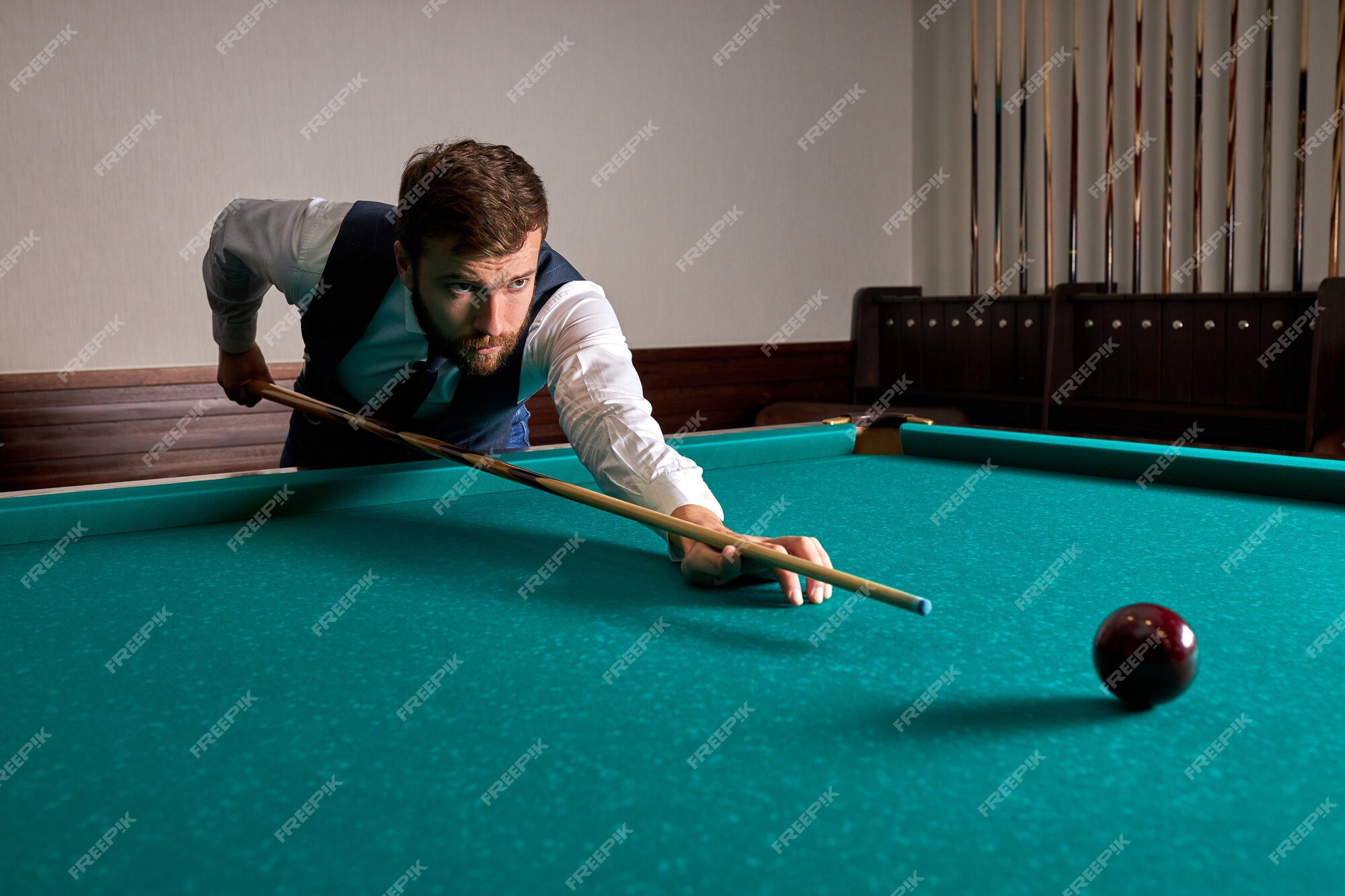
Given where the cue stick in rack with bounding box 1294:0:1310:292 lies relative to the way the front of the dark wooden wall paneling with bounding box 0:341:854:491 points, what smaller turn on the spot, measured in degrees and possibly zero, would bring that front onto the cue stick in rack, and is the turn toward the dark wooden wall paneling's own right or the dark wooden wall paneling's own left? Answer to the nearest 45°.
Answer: approximately 90° to the dark wooden wall paneling's own left

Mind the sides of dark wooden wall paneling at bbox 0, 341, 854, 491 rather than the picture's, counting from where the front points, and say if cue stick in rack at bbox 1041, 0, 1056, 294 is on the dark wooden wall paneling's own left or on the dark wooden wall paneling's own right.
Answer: on the dark wooden wall paneling's own left

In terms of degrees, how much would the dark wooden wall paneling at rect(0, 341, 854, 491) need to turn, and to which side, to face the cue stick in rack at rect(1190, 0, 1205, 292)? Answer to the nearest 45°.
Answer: approximately 90° to its left

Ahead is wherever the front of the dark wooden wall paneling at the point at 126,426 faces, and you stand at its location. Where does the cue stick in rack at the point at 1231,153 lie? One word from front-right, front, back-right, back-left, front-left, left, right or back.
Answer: left

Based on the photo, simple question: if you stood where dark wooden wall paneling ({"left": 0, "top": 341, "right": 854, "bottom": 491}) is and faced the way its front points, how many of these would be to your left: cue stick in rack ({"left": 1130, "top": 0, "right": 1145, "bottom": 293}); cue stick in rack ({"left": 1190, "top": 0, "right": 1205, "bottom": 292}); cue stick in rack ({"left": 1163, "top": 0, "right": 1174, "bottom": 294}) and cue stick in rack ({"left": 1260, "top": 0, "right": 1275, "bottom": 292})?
4

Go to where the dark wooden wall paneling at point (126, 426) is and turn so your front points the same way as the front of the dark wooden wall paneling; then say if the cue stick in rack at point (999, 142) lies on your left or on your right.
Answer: on your left

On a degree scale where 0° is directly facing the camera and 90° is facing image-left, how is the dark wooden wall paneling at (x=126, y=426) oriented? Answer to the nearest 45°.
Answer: approximately 0°

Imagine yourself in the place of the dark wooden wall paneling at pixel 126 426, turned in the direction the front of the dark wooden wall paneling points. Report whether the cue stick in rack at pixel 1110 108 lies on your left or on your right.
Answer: on your left

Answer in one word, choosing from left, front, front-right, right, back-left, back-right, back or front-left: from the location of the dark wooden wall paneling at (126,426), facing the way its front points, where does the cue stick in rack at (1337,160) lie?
left

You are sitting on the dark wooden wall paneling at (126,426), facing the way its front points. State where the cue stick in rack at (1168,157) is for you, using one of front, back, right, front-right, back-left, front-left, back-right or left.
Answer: left

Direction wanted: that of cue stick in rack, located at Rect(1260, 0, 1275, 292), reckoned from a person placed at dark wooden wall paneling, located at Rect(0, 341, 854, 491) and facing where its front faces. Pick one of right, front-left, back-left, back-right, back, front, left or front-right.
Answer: left

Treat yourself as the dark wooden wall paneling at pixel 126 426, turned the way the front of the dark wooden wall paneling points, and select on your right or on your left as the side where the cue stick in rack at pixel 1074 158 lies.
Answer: on your left

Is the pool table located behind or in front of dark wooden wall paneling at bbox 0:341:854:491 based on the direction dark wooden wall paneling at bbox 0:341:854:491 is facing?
in front

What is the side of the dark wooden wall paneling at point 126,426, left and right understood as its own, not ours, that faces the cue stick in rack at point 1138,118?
left
